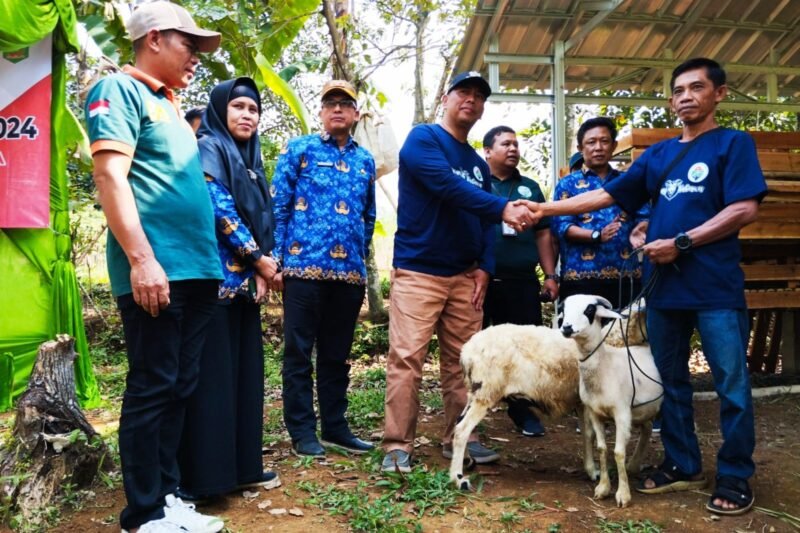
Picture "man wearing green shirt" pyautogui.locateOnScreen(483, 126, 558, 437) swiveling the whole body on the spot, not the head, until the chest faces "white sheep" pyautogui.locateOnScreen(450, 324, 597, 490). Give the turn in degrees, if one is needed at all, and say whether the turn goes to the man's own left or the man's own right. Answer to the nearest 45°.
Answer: approximately 45° to the man's own right

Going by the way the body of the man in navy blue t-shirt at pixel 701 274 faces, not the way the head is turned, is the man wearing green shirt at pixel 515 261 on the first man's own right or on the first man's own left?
on the first man's own right

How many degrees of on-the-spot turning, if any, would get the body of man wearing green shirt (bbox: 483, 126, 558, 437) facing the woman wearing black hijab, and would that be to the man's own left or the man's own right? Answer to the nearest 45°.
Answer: approximately 90° to the man's own right

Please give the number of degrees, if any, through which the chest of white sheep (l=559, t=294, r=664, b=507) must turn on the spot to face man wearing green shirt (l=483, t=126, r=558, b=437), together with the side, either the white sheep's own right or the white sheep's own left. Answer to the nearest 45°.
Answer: approximately 90° to the white sheep's own right

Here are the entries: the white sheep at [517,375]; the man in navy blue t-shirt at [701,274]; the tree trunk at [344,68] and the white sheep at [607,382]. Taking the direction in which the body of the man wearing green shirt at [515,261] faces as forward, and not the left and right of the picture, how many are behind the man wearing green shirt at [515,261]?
1

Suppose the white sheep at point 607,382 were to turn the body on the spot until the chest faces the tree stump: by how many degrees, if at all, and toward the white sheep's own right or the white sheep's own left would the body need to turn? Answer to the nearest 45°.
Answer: approximately 45° to the white sheep's own right

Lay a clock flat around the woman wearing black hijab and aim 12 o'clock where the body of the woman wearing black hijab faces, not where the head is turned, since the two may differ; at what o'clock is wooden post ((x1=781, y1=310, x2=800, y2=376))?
The wooden post is roughly at 10 o'clock from the woman wearing black hijab.

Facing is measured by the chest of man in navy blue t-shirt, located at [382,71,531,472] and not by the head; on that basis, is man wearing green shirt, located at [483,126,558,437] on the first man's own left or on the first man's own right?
on the first man's own left

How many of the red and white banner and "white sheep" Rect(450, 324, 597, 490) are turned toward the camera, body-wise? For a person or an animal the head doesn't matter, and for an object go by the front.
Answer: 1

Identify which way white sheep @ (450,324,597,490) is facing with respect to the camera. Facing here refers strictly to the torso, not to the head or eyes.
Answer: to the viewer's right

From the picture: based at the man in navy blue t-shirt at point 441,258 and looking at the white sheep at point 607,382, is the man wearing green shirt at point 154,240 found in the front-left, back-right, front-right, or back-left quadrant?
back-right

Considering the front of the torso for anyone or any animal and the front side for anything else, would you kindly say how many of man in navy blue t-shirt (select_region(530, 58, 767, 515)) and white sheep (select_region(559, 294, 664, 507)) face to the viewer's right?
0

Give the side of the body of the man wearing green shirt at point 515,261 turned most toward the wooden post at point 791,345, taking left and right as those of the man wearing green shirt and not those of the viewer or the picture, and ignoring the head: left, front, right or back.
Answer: left

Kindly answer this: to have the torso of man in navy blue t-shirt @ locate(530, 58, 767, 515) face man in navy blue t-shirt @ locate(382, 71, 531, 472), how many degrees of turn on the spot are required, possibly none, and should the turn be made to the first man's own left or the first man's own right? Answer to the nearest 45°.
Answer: approximately 45° to the first man's own right

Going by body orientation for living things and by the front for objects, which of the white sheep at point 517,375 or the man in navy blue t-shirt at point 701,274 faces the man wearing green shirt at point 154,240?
the man in navy blue t-shirt
